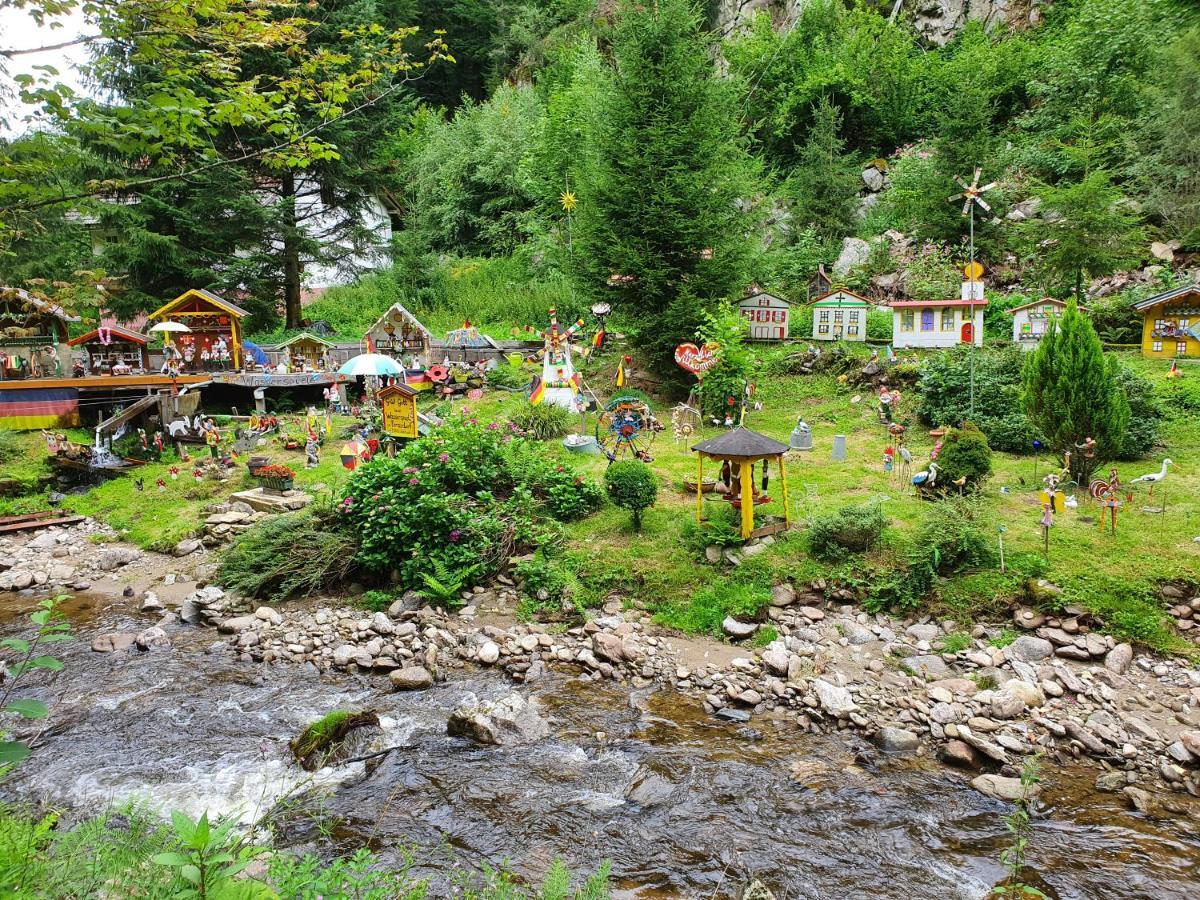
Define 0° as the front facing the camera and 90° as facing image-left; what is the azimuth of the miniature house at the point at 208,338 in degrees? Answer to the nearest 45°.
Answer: approximately 0°

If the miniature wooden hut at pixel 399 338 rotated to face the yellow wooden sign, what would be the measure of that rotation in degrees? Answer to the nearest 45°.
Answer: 0° — it already faces it

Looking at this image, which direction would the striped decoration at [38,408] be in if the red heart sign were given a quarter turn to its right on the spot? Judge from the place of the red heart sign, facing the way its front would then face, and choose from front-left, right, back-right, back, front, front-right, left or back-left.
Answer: front

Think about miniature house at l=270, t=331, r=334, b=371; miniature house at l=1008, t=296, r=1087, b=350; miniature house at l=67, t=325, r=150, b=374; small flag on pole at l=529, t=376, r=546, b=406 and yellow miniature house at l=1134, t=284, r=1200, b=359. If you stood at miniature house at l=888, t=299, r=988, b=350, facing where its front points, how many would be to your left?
2

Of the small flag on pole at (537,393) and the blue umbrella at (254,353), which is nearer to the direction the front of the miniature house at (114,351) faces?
the small flag on pole

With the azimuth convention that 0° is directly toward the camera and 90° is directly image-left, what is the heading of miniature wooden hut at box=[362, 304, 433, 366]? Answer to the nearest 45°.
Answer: approximately 0°

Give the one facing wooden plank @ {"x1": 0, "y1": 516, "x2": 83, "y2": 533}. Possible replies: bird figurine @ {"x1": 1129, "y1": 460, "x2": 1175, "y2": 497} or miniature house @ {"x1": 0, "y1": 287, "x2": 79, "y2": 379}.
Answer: the miniature house

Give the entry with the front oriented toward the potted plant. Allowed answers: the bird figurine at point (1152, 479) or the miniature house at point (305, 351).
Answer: the miniature house

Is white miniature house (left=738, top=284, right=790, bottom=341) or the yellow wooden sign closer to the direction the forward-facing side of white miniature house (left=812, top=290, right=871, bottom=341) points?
the yellow wooden sign

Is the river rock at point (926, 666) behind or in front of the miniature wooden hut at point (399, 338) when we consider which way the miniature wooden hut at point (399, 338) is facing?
in front
